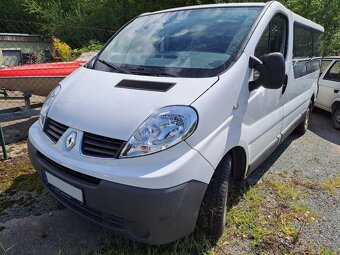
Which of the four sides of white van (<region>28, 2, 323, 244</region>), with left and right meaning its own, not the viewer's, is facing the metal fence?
right

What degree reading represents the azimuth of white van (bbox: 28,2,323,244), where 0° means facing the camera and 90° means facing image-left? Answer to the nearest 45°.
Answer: approximately 45°

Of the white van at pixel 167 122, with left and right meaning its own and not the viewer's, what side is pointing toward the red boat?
right

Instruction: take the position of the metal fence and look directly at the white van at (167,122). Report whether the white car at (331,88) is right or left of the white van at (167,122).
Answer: left

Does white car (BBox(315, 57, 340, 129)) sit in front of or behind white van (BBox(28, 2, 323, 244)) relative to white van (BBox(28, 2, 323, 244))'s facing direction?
behind
